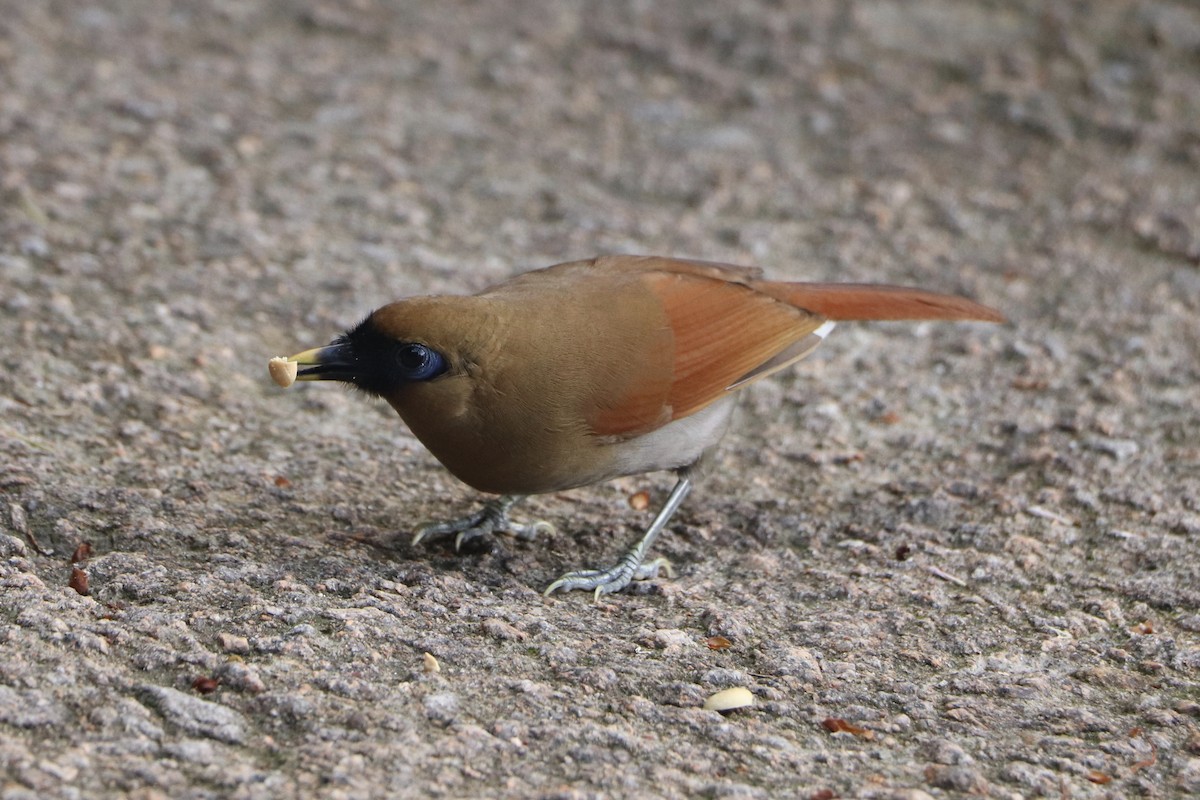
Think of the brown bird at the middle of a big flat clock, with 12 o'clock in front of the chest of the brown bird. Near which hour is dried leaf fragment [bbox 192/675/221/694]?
The dried leaf fragment is roughly at 10 o'clock from the brown bird.

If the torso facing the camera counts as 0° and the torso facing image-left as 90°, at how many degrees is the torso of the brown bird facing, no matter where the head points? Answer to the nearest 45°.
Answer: approximately 90°

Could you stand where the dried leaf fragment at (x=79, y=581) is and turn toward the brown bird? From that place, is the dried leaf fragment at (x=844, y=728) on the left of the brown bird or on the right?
right

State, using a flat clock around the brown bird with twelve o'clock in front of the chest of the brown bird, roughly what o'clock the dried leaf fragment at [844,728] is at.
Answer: The dried leaf fragment is roughly at 8 o'clock from the brown bird.

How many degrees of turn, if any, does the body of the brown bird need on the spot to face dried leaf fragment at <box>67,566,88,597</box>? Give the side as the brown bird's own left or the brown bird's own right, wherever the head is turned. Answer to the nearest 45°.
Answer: approximately 45° to the brown bird's own left

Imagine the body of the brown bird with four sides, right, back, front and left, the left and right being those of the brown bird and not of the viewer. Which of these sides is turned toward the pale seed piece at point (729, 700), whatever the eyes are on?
left
